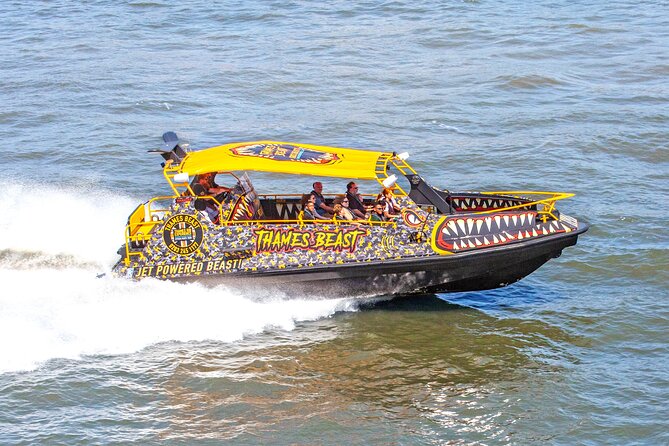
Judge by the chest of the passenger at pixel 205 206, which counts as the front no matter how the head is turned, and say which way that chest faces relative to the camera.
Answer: to the viewer's right

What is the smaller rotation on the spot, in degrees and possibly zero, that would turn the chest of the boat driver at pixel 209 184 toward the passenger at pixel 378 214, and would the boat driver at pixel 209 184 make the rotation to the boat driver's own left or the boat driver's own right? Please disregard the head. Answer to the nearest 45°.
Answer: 0° — they already face them

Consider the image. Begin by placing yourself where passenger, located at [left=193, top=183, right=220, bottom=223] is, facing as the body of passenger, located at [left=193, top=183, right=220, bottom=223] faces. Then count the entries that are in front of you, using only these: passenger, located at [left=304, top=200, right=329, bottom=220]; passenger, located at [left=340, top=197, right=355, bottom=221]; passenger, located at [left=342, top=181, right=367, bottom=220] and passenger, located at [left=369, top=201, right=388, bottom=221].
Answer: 4

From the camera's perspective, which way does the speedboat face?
to the viewer's right

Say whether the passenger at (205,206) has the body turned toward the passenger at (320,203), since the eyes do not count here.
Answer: yes

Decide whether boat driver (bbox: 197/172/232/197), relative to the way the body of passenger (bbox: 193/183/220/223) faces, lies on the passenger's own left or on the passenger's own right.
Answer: on the passenger's own left

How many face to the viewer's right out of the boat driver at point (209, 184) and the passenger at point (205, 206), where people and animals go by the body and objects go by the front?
2

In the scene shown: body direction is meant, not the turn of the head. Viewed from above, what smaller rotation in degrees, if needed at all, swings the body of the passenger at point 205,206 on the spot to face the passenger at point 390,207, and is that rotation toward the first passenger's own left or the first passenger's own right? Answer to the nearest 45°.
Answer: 0° — they already face them

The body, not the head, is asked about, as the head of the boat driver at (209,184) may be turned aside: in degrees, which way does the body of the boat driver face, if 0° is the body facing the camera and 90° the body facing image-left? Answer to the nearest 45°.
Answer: approximately 270°

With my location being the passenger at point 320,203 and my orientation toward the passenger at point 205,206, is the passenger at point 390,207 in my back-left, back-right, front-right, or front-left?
back-left

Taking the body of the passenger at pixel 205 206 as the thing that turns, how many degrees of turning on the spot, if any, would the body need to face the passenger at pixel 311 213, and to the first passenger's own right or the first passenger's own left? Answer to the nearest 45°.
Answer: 0° — they already face them

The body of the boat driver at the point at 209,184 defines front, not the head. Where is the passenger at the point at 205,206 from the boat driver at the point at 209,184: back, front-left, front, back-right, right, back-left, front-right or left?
right
